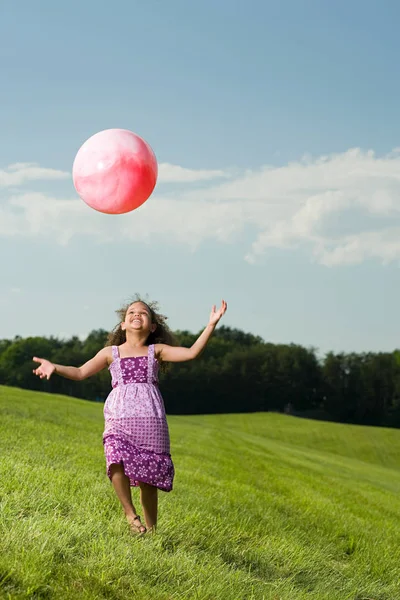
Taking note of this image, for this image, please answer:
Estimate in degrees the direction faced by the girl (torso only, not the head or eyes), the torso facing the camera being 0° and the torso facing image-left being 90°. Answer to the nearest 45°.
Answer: approximately 0°
